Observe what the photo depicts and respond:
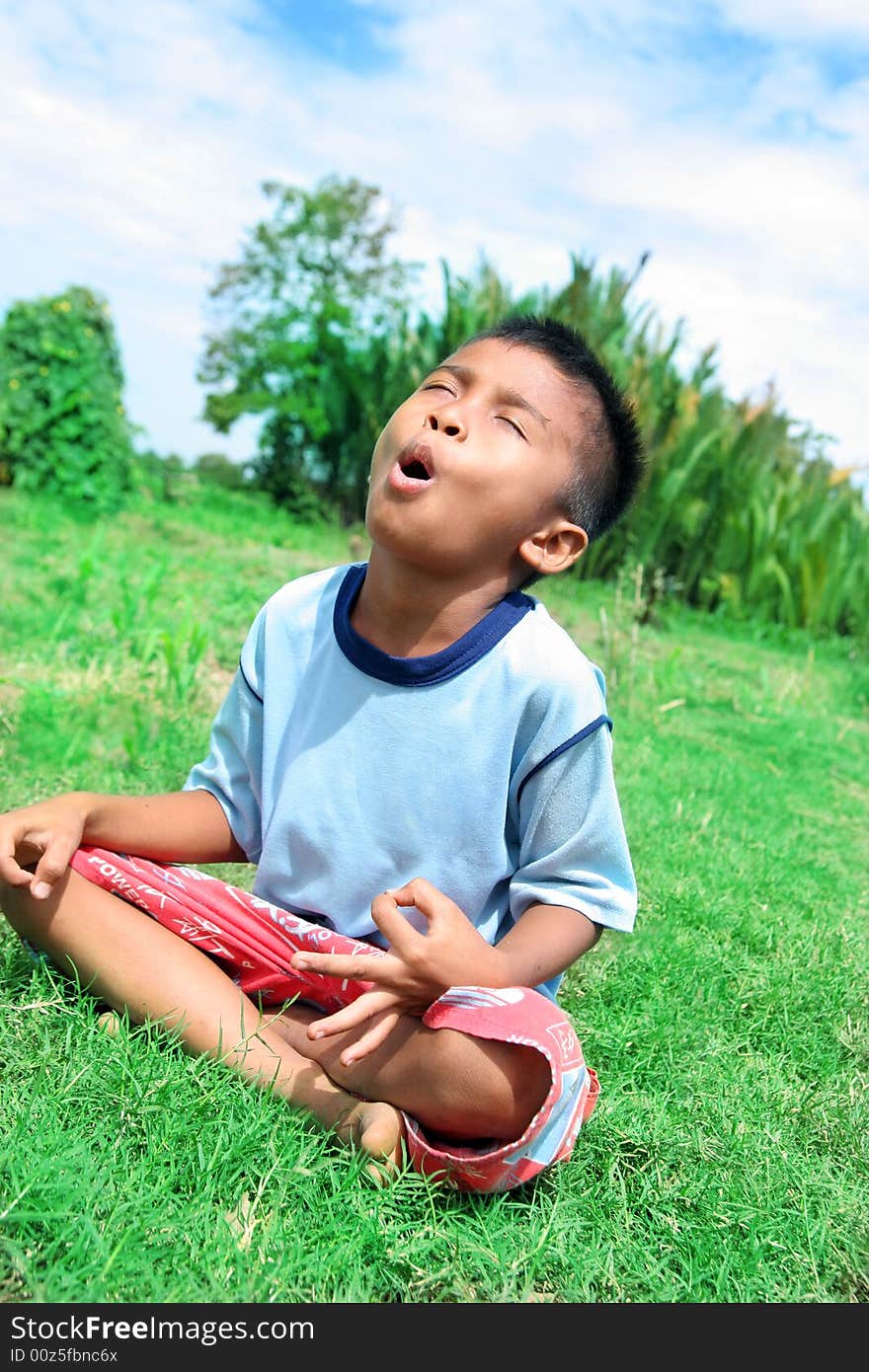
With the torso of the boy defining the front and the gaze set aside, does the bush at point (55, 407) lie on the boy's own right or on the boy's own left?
on the boy's own right

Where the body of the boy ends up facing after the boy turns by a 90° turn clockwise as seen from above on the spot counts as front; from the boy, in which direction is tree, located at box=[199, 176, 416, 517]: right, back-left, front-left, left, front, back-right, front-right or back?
front-right

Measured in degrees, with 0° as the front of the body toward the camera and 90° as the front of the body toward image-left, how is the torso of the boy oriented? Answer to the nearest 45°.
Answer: approximately 45°
